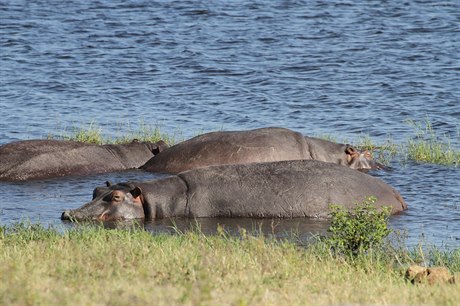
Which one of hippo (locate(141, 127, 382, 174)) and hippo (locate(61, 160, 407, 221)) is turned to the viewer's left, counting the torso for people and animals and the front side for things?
hippo (locate(61, 160, 407, 221))

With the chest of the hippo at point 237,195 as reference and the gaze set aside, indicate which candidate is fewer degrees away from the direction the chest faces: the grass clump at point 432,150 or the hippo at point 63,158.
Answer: the hippo

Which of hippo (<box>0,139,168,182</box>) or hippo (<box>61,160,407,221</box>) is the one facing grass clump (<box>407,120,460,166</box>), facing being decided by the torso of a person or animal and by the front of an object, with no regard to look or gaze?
hippo (<box>0,139,168,182</box>)

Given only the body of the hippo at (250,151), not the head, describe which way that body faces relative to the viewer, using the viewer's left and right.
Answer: facing to the right of the viewer

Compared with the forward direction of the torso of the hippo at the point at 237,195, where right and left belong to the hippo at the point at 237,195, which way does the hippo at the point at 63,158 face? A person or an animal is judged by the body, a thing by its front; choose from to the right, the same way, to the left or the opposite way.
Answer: the opposite way

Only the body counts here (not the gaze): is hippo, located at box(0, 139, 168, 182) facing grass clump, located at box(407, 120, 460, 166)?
yes

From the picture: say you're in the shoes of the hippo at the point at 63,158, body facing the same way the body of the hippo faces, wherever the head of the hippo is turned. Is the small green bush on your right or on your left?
on your right

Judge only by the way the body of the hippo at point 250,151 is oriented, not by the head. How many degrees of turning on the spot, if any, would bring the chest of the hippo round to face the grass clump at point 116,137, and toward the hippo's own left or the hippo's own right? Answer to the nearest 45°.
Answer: approximately 135° to the hippo's own left

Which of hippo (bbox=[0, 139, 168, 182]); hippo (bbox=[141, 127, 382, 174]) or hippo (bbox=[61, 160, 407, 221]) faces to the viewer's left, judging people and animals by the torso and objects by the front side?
hippo (bbox=[61, 160, 407, 221])

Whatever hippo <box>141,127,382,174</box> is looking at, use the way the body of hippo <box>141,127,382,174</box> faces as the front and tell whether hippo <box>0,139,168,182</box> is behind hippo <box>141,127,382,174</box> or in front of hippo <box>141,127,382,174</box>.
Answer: behind

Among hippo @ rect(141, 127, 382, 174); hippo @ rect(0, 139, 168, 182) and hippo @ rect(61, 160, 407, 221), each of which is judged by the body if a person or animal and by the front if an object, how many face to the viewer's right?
2

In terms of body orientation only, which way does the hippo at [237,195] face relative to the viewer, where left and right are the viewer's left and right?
facing to the left of the viewer

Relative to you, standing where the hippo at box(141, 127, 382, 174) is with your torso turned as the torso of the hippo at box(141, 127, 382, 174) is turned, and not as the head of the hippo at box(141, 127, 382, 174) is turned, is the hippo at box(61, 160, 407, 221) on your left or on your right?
on your right

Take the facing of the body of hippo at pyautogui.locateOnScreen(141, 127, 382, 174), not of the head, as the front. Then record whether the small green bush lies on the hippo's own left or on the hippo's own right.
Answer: on the hippo's own right

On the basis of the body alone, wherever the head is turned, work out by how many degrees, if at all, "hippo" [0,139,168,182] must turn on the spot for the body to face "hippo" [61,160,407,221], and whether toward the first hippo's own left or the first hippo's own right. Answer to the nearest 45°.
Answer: approximately 45° to the first hippo's own right

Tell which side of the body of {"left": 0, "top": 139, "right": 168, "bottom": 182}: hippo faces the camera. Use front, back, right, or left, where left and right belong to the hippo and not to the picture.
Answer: right
